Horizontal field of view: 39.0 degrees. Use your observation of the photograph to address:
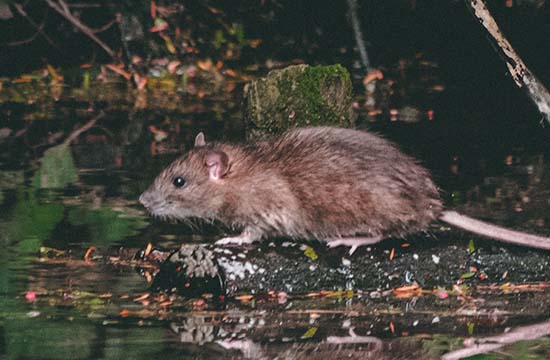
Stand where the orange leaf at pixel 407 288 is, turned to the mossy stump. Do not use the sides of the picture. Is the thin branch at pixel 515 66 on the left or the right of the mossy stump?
right

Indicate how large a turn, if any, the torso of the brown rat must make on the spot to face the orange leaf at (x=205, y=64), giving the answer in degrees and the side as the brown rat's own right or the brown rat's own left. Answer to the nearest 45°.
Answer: approximately 90° to the brown rat's own right

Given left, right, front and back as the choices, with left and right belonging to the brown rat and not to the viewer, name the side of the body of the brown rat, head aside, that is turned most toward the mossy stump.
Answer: right

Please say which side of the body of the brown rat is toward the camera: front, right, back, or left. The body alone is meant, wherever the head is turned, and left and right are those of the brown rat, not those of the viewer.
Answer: left

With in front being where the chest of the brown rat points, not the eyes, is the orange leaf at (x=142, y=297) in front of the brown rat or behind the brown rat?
in front

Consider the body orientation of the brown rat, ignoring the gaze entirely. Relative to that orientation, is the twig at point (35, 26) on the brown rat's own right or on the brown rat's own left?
on the brown rat's own right
